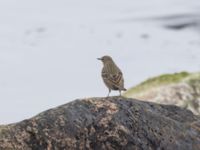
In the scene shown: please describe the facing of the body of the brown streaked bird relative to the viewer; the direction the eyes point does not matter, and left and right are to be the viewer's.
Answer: facing away from the viewer and to the left of the viewer
